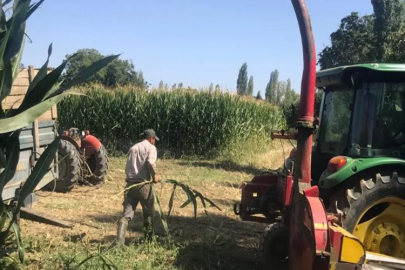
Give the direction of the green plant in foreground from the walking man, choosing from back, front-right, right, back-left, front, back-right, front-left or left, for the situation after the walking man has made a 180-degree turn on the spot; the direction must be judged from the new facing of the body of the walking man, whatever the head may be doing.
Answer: front-left

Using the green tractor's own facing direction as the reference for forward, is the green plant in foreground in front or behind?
behind

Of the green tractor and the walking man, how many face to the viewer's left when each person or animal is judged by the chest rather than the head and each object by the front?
0

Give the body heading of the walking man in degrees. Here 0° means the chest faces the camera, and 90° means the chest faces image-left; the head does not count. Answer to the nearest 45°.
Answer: approximately 225°

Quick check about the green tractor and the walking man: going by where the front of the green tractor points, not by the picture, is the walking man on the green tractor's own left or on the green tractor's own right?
on the green tractor's own left

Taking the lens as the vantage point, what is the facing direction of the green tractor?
facing away from the viewer and to the right of the viewer

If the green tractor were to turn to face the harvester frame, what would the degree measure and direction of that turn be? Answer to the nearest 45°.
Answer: approximately 180°
